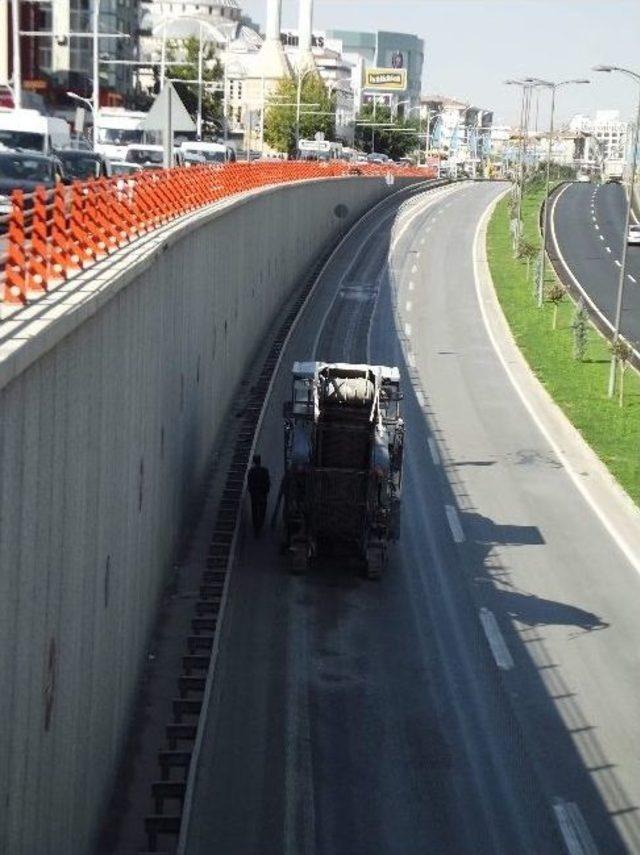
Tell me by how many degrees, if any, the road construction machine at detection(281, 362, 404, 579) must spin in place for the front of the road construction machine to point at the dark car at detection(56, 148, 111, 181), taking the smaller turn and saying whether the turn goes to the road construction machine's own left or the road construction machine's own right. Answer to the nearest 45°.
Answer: approximately 45° to the road construction machine's own left

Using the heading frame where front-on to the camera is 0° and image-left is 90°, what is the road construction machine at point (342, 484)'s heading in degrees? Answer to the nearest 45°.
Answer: approximately 180°

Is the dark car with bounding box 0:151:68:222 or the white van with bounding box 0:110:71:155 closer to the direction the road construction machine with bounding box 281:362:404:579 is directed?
the white van
